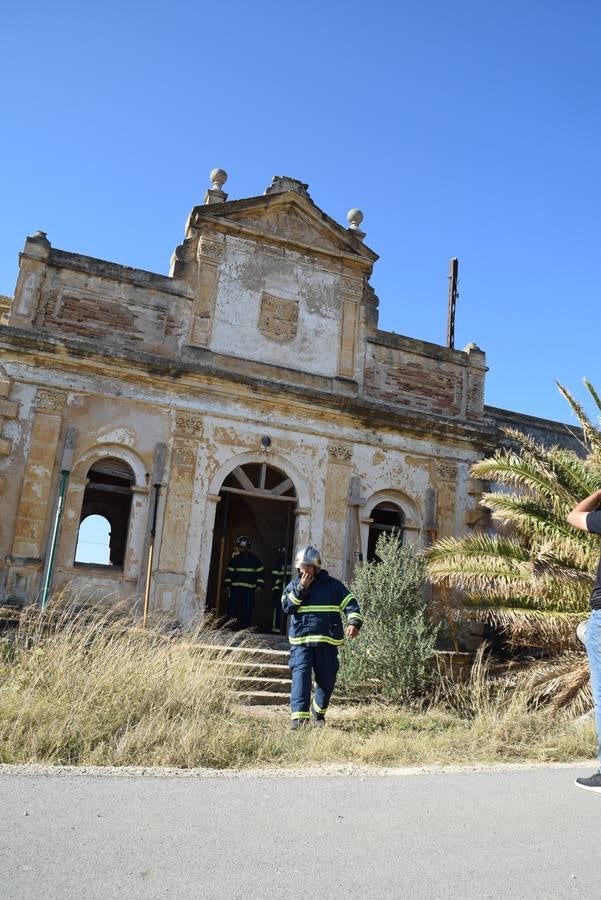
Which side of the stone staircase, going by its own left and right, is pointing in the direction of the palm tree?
left

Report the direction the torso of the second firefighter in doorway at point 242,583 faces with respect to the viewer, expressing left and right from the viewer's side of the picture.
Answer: facing the viewer

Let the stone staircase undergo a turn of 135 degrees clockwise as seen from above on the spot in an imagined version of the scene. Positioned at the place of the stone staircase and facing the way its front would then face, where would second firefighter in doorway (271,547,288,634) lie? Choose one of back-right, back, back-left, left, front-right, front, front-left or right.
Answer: front-right

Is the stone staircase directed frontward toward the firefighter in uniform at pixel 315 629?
yes

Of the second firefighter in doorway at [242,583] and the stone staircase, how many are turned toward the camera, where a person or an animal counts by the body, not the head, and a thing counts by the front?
2

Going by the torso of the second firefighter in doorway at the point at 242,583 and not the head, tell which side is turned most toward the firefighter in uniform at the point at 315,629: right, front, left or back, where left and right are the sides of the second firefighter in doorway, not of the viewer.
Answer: front

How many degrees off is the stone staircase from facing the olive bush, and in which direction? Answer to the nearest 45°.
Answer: approximately 90° to its left

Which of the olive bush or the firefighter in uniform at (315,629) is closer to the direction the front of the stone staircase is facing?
the firefighter in uniform

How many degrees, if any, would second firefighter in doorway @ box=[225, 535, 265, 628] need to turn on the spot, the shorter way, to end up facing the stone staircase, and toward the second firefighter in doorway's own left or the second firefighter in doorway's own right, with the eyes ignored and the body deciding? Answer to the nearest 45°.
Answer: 0° — they already face it

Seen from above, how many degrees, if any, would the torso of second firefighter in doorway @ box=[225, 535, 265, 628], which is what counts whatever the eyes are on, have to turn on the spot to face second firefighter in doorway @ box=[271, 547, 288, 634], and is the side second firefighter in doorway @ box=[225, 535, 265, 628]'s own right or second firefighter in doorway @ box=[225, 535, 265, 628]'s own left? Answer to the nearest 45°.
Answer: approximately 135° to second firefighter in doorway @ box=[225, 535, 265, 628]'s own left
